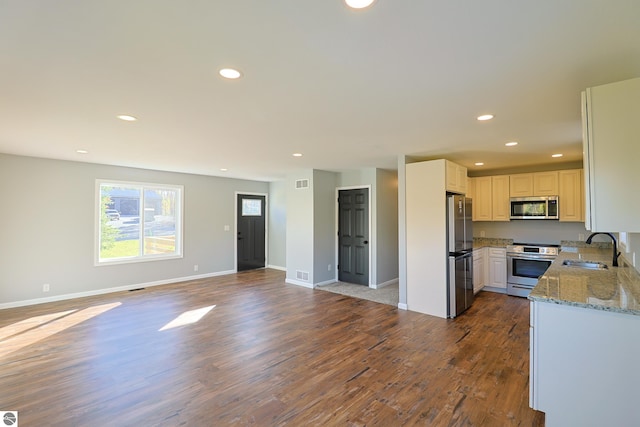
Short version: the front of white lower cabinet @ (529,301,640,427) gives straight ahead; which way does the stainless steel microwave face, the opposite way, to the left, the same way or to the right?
to the left

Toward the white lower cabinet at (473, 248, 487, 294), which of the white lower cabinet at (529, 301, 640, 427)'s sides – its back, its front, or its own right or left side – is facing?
right

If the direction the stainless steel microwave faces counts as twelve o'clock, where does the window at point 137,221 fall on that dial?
The window is roughly at 2 o'clock from the stainless steel microwave.

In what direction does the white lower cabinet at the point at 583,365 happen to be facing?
to the viewer's left

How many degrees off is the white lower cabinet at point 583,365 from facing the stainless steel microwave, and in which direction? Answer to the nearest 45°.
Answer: approximately 90° to its right

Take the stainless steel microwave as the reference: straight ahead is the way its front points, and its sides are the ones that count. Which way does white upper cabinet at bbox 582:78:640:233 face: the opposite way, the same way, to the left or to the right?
to the right

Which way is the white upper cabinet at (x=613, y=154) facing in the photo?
to the viewer's left
